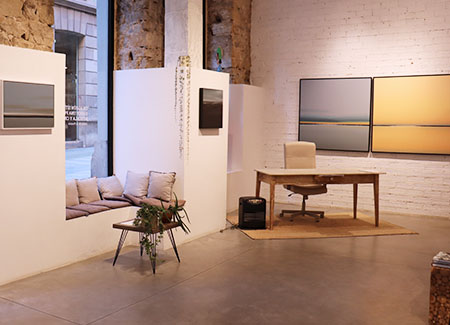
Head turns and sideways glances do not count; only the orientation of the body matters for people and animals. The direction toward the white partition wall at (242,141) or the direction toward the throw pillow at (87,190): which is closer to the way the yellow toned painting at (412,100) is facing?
the throw pillow

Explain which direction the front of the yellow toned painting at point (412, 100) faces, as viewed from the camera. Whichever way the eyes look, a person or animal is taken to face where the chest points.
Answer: facing the viewer

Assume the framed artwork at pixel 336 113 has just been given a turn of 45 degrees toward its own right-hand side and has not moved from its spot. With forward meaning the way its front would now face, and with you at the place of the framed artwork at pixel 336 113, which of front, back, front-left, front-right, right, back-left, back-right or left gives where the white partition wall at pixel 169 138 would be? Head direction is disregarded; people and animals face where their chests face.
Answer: front

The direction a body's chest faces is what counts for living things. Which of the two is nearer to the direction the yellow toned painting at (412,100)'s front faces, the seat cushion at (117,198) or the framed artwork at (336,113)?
the seat cushion

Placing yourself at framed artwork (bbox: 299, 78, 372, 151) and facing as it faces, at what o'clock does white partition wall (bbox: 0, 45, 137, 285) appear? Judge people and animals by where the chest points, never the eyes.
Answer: The white partition wall is roughly at 1 o'clock from the framed artwork.

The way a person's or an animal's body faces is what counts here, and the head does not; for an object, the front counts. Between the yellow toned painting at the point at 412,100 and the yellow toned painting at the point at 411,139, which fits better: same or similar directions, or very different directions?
same or similar directions

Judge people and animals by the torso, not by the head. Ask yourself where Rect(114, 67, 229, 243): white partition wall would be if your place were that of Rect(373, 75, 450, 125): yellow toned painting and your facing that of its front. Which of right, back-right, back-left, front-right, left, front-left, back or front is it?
front-right

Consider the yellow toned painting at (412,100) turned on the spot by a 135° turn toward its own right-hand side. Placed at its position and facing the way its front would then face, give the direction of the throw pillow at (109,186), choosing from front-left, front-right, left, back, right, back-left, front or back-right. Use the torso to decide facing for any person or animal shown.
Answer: left

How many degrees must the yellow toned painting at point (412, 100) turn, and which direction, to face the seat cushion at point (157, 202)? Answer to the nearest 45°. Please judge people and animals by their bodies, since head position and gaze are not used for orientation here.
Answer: approximately 45° to its right

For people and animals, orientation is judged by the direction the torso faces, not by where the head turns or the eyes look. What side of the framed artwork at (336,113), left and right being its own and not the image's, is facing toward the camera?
front
